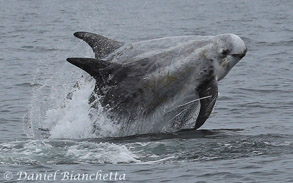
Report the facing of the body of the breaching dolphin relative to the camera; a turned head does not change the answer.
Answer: to the viewer's right
